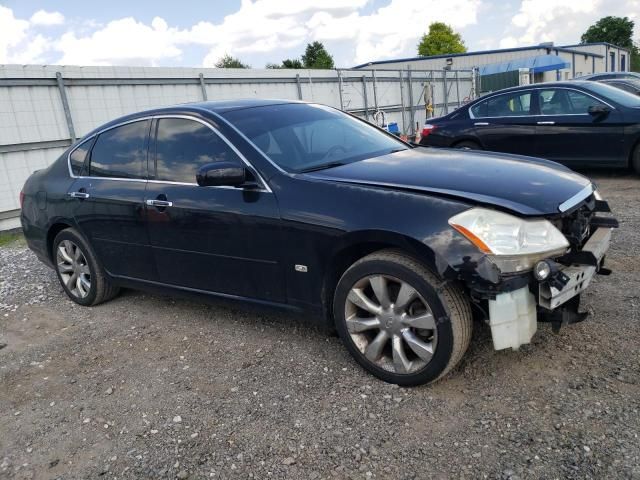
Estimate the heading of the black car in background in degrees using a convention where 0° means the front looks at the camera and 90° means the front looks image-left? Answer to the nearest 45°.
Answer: approximately 270°

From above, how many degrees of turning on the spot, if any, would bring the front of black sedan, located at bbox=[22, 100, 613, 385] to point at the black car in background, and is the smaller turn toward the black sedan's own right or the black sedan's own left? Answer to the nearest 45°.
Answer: approximately 90° to the black sedan's own left

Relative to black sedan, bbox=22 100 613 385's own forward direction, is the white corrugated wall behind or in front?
behind

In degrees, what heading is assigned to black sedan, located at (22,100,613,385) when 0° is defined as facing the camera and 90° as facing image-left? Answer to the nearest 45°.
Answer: approximately 315°

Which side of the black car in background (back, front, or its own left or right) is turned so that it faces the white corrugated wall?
back
